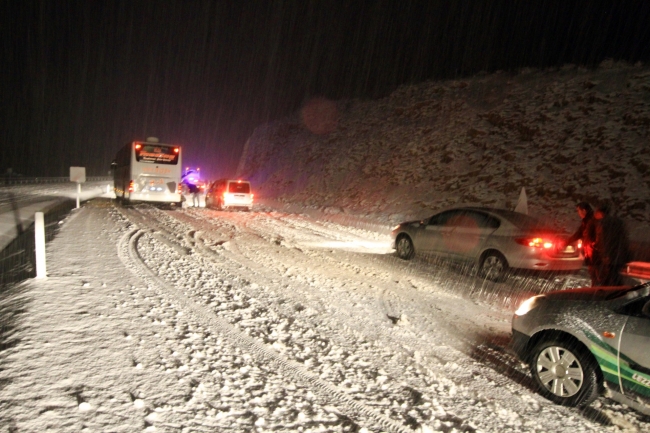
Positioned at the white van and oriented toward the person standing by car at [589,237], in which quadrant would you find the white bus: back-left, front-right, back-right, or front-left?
back-right

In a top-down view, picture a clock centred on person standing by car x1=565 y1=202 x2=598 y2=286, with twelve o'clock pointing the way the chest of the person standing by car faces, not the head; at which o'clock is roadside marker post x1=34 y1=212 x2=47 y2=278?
The roadside marker post is roughly at 11 o'clock from the person standing by car.

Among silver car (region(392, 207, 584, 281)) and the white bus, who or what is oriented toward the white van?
the silver car

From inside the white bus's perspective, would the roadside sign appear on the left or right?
on its left

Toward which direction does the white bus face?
away from the camera

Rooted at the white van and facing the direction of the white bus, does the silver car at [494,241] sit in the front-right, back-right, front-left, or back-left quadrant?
back-left

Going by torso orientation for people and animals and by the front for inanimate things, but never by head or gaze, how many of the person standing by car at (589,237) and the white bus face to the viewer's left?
1

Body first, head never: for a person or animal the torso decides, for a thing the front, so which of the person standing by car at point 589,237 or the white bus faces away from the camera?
the white bus

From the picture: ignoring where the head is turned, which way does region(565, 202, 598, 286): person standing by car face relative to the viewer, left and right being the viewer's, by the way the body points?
facing to the left of the viewer

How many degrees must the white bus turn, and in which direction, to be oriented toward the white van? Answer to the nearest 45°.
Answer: approximately 90° to its right

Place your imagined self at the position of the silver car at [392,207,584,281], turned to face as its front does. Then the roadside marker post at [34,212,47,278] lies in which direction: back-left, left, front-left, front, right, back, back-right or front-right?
left

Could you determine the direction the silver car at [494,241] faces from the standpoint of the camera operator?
facing away from the viewer and to the left of the viewer
